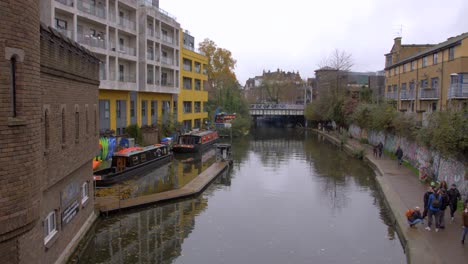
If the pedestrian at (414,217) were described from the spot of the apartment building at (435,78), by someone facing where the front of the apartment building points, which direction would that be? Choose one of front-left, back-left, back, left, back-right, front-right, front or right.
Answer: front-left

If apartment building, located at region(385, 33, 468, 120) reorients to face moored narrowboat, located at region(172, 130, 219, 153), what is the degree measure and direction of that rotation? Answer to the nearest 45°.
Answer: approximately 45° to its right

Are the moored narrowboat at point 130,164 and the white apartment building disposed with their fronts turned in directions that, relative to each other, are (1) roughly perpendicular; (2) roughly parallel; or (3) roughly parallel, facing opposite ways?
roughly perpendicular

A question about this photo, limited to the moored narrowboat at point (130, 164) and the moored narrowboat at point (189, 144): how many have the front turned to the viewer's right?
0

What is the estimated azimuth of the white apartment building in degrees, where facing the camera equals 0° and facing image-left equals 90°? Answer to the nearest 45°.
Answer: approximately 315°

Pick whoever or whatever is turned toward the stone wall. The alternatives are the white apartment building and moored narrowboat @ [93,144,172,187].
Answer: the white apartment building

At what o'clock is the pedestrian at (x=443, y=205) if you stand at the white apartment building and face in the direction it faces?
The pedestrian is roughly at 1 o'clock from the white apartment building.
